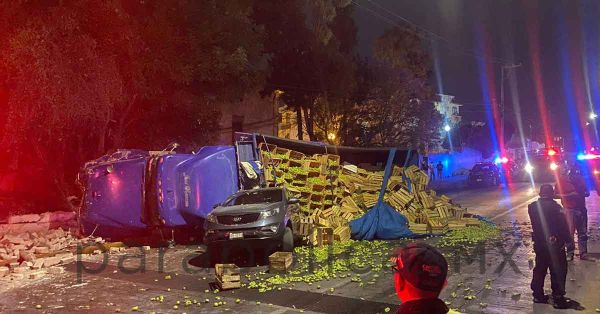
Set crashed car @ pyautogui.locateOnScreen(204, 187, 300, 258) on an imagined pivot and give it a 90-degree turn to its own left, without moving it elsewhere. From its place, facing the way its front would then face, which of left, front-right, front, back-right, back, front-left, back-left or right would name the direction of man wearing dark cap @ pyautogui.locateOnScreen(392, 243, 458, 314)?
front-right

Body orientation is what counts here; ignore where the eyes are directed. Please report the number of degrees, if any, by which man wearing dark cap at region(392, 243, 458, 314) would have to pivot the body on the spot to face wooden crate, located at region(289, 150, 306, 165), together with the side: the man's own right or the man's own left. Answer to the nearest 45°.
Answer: approximately 45° to the man's own right

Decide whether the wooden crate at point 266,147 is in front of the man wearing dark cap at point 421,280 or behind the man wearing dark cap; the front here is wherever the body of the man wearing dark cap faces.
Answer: in front

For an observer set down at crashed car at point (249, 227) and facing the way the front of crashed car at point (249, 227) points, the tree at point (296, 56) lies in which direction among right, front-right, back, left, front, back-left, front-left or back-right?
back-right

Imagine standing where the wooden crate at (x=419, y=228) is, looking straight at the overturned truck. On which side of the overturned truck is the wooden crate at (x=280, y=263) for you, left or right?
left

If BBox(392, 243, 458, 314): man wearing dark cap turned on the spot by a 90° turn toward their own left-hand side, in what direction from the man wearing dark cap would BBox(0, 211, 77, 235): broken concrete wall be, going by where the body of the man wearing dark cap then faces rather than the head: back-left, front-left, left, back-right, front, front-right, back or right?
right

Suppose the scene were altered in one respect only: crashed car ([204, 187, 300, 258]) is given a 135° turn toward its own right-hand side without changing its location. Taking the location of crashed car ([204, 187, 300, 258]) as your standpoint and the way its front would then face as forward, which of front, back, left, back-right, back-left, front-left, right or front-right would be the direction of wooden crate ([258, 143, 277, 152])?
front

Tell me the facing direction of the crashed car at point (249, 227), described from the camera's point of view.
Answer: facing the viewer and to the left of the viewer

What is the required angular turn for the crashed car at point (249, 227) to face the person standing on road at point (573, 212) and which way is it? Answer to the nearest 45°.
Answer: approximately 135° to its left

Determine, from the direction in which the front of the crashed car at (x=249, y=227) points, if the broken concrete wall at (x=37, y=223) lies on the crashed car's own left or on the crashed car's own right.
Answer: on the crashed car's own right

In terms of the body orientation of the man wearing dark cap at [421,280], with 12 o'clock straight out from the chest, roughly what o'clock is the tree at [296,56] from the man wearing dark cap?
The tree is roughly at 1 o'clock from the man wearing dark cap.

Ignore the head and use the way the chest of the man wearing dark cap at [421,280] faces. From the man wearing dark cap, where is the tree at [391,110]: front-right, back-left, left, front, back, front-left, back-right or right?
front-right

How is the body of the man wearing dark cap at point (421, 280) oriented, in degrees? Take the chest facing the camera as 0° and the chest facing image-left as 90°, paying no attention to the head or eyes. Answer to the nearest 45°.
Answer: approximately 135°

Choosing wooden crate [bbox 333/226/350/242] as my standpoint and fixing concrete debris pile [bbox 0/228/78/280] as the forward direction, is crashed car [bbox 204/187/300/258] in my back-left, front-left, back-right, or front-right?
front-left

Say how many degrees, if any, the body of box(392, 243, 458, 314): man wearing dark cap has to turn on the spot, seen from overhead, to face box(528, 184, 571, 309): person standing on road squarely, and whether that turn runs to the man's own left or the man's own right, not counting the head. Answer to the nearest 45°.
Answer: approximately 45° to the man's own right

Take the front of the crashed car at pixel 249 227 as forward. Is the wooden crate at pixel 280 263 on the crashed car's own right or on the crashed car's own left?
on the crashed car's own left

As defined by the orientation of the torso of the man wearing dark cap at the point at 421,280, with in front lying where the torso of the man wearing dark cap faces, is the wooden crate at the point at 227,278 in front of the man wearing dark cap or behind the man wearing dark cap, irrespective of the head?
in front
